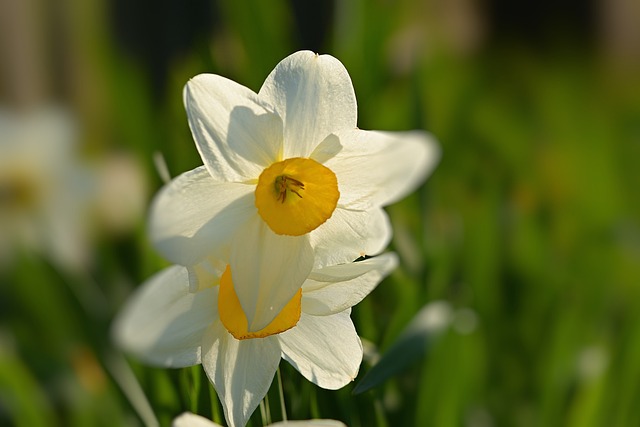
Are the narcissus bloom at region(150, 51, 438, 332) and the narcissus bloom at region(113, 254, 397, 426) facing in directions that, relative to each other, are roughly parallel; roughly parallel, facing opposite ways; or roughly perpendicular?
roughly parallel

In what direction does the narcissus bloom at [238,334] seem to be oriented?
toward the camera

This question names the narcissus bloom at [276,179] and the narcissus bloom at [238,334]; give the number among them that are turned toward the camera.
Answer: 2

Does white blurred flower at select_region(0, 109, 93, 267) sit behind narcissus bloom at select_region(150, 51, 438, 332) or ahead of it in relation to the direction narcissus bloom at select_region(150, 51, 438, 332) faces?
behind

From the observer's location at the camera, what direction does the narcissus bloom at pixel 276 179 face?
facing the viewer
